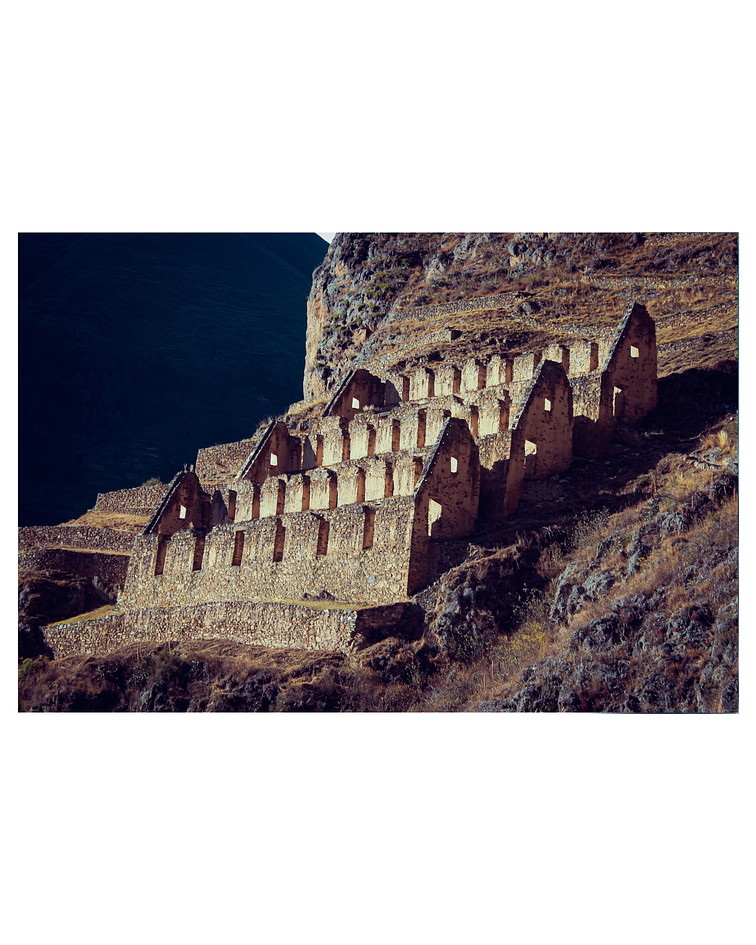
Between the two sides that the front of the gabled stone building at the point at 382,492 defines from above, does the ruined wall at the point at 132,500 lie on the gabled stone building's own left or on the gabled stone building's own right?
on the gabled stone building's own right

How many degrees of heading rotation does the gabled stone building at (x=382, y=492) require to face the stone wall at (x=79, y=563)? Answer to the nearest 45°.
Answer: approximately 90° to its right

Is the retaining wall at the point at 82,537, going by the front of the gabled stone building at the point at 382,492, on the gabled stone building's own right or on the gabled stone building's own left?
on the gabled stone building's own right

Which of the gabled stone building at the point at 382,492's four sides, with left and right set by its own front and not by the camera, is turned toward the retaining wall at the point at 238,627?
front

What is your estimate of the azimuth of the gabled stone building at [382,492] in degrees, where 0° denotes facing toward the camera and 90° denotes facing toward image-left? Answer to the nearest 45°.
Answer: approximately 45°

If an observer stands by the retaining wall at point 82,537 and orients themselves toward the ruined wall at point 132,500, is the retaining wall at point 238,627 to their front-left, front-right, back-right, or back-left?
back-right

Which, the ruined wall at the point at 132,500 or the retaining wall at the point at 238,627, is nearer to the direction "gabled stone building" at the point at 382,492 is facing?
the retaining wall
